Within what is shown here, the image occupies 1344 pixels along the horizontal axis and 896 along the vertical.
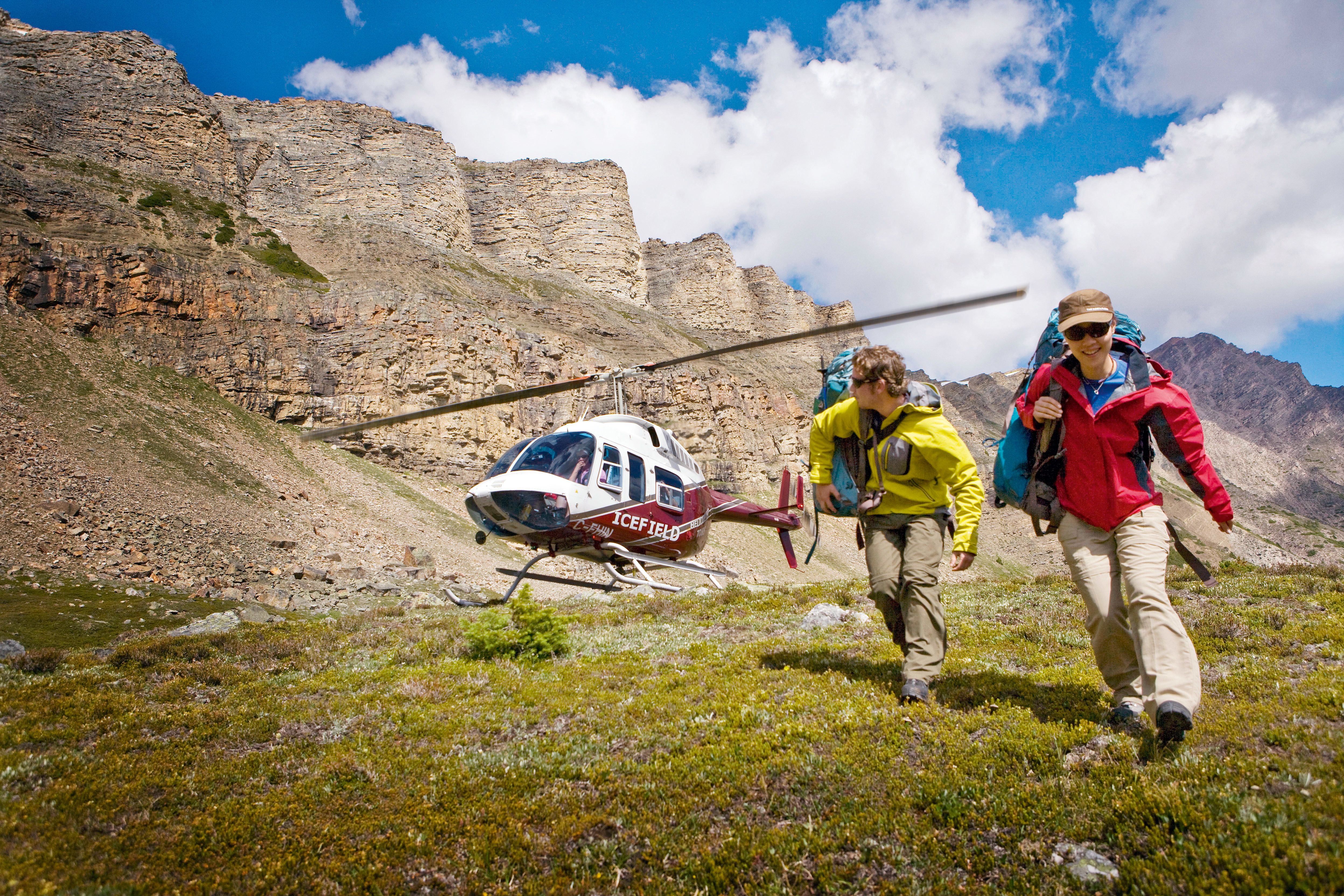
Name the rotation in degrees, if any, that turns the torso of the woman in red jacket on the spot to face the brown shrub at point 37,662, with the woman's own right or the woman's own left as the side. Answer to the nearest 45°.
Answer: approximately 90° to the woman's own right

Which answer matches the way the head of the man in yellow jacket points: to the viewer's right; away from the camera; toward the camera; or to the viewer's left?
to the viewer's left

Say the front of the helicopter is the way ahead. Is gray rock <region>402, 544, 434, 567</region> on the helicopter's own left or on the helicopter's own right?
on the helicopter's own right

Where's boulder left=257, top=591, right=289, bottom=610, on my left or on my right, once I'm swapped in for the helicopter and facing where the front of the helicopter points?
on my right

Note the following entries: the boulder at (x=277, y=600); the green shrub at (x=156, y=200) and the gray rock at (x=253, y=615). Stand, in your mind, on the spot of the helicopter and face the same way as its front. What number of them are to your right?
3

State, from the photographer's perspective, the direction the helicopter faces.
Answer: facing the viewer and to the left of the viewer

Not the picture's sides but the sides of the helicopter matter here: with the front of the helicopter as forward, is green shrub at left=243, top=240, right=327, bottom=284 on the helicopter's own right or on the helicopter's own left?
on the helicopter's own right

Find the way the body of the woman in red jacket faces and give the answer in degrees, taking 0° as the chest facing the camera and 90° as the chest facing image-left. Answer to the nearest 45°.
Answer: approximately 0°

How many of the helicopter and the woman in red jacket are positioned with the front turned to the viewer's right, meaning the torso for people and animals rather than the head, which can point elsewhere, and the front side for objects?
0

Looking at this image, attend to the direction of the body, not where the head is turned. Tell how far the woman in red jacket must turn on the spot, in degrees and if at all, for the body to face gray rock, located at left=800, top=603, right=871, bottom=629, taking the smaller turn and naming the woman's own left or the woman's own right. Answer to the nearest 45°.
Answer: approximately 135° to the woman's own right
